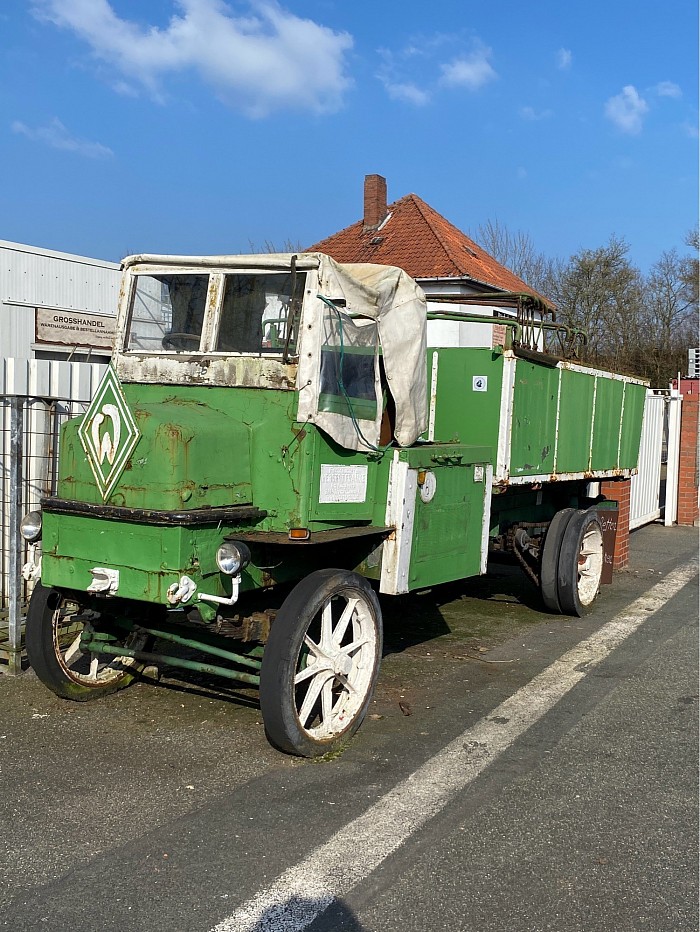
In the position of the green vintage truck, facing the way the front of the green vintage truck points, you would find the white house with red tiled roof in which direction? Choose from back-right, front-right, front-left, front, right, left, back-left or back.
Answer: back-right

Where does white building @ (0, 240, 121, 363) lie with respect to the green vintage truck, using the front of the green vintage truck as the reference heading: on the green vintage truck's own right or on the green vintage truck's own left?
on the green vintage truck's own right

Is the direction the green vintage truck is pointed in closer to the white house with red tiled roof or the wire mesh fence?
the wire mesh fence

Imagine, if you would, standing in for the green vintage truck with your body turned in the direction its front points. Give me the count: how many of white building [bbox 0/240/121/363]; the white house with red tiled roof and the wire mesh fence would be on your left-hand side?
0

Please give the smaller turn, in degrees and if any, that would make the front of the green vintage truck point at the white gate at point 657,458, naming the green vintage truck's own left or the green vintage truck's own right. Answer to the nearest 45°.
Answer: approximately 180°

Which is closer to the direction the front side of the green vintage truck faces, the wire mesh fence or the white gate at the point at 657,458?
the wire mesh fence

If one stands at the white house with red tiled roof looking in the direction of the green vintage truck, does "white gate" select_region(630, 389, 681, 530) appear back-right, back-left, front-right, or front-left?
front-left

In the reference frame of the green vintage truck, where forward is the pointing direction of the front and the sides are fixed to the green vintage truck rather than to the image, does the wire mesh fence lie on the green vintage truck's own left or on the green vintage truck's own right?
on the green vintage truck's own right
